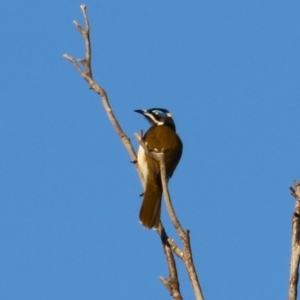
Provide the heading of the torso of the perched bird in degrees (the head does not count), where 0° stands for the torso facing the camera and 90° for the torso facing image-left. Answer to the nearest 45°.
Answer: approximately 135°

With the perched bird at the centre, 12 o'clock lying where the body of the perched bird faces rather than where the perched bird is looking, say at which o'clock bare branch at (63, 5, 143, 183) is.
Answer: The bare branch is roughly at 8 o'clock from the perched bird.
